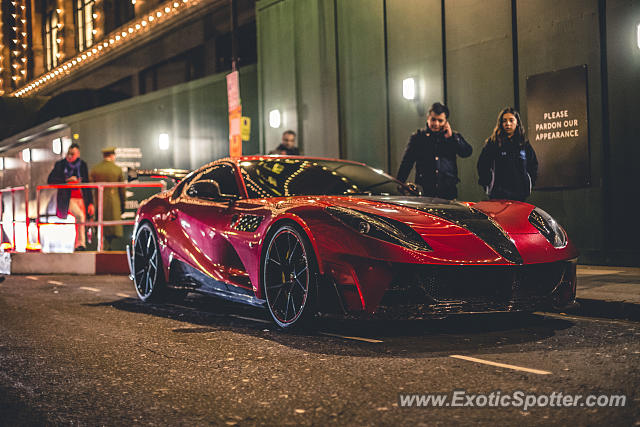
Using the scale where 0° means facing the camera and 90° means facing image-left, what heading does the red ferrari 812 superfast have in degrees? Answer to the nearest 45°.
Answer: approximately 315°

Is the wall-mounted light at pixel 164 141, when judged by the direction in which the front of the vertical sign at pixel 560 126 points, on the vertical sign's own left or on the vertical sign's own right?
on the vertical sign's own right

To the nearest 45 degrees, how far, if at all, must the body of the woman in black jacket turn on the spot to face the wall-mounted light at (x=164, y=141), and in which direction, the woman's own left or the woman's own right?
approximately 135° to the woman's own right

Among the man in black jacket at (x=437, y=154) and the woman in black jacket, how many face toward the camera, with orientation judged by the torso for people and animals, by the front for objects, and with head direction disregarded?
2

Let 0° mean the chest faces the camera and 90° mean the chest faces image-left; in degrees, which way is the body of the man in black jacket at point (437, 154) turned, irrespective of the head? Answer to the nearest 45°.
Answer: approximately 0°
